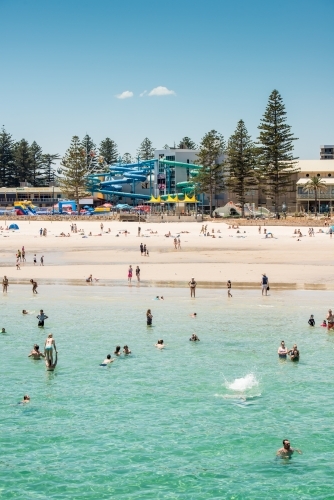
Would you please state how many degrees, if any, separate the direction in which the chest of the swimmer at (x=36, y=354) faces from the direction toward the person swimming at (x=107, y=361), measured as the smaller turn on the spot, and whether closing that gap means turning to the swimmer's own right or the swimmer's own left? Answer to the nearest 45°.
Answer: approximately 45° to the swimmer's own left

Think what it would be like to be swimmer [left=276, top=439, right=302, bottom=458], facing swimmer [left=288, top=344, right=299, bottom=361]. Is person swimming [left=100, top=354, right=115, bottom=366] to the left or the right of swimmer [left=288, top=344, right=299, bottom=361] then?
left
